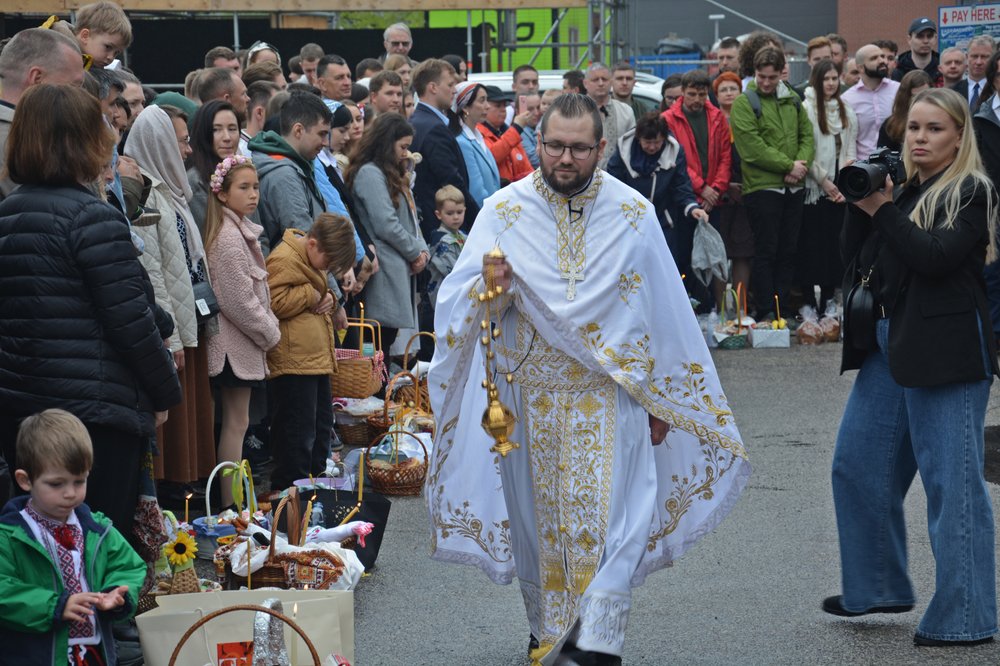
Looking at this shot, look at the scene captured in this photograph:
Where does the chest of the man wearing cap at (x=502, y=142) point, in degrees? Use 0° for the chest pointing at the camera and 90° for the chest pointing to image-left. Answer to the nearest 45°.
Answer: approximately 315°

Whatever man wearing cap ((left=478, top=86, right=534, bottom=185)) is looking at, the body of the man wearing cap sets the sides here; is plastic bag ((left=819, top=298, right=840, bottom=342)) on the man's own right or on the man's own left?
on the man's own left

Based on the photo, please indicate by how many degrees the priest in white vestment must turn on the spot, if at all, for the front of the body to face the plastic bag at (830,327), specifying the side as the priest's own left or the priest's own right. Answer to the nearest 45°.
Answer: approximately 180°

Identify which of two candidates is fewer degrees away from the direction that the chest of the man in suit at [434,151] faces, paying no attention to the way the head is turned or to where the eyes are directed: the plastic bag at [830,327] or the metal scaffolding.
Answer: the plastic bag

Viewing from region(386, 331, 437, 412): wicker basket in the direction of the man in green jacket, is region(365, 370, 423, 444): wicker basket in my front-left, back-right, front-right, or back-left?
back-right

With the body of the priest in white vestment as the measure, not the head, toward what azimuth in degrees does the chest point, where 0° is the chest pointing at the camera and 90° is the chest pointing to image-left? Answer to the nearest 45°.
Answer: approximately 0°

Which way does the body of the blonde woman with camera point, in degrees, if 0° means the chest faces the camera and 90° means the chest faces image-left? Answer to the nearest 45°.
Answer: approximately 45°

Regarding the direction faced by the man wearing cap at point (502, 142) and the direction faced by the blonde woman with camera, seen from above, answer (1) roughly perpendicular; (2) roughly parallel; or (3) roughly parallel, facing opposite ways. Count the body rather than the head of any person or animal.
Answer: roughly perpendicular
